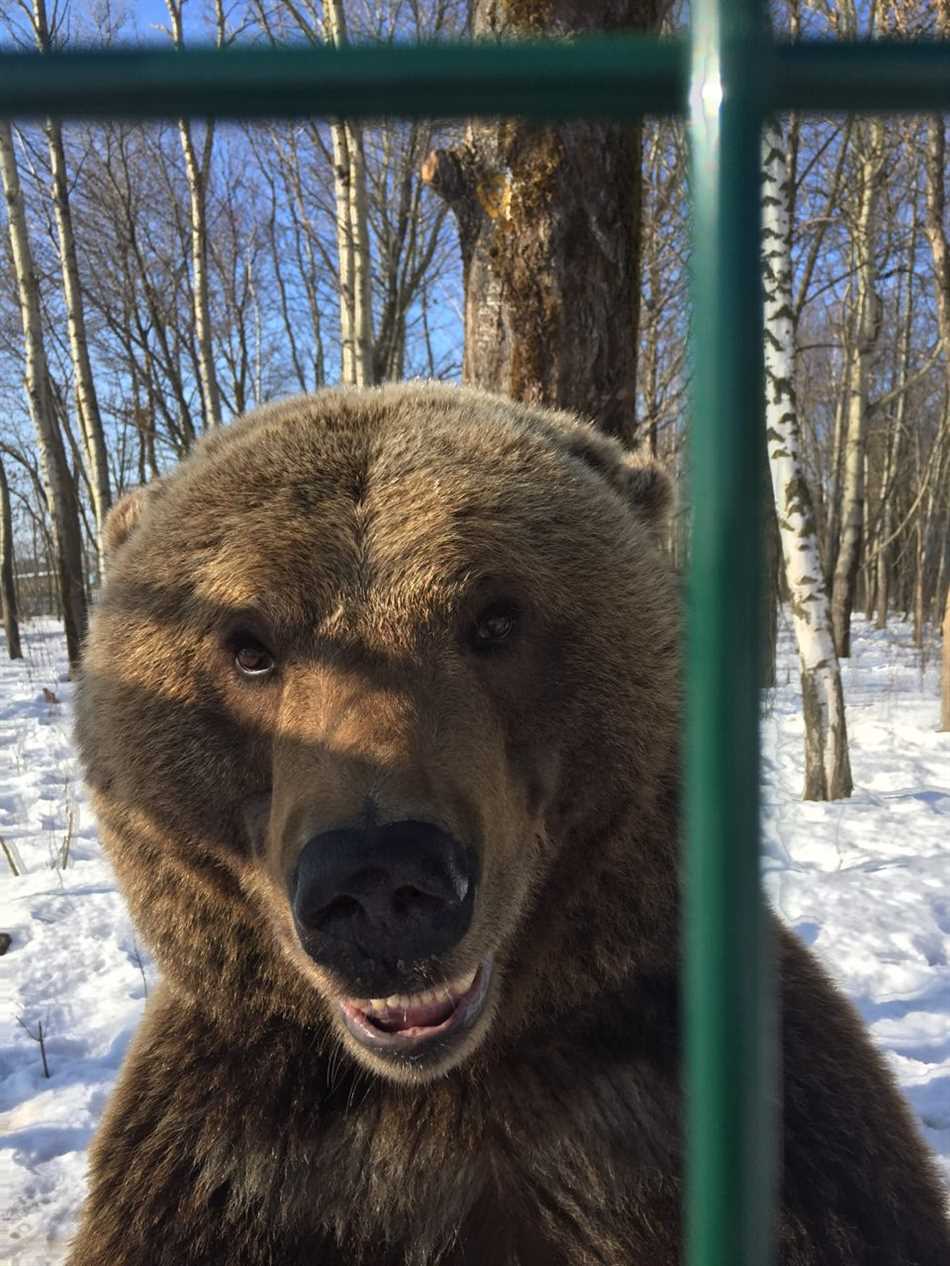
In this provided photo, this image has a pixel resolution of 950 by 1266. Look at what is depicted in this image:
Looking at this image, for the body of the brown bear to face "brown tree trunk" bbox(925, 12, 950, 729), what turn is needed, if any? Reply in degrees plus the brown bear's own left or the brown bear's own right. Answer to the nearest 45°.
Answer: approximately 135° to the brown bear's own left

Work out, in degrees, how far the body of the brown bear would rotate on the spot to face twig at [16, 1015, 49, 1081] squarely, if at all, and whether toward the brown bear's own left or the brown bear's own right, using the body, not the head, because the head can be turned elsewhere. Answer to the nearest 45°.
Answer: approximately 135° to the brown bear's own right

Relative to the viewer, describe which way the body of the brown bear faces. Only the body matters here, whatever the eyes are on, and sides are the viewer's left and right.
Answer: facing the viewer

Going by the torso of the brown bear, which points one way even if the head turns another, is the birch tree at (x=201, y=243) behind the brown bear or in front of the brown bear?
behind

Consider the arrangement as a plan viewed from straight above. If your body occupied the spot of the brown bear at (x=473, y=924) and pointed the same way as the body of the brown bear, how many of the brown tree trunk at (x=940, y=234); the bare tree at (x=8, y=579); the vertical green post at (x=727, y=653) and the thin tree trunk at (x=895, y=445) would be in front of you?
1

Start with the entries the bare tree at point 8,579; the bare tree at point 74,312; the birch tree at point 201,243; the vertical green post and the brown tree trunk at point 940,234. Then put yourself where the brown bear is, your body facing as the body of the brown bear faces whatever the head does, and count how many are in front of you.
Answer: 1

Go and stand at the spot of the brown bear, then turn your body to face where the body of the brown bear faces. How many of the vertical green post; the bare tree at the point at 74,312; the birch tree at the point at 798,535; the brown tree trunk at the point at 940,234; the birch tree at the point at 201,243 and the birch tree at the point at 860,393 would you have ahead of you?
1

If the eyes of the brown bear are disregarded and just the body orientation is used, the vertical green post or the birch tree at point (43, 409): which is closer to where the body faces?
the vertical green post

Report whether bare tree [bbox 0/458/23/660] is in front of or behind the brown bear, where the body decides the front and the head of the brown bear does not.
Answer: behind

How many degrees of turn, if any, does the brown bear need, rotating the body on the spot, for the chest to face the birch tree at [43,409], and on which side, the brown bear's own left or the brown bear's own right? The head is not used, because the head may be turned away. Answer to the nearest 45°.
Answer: approximately 135° to the brown bear's own right

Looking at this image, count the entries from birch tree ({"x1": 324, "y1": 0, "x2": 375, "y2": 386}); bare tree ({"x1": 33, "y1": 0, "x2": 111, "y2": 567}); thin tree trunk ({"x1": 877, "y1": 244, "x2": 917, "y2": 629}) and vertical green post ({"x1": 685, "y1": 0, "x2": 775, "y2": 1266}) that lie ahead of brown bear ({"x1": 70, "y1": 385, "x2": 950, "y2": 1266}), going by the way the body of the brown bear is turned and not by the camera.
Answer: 1

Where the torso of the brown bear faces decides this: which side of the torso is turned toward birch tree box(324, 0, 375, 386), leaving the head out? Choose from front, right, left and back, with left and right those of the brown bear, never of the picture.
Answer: back

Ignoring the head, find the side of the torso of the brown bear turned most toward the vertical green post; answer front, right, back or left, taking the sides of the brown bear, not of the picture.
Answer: front
